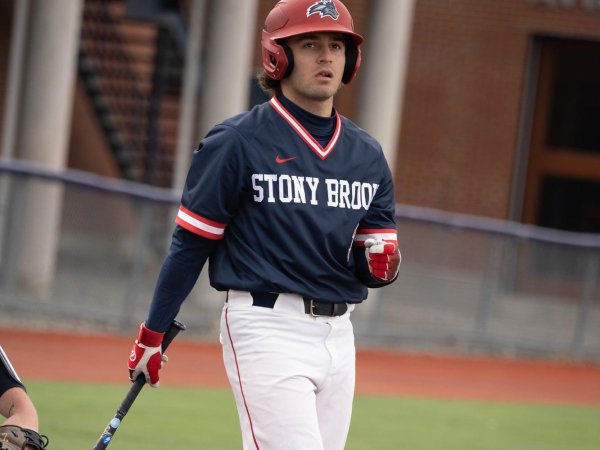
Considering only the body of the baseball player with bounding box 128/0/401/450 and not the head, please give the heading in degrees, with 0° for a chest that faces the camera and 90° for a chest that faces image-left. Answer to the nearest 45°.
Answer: approximately 315°

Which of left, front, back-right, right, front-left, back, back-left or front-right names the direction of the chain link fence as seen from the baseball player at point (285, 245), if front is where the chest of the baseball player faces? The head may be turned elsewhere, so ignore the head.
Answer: back-left

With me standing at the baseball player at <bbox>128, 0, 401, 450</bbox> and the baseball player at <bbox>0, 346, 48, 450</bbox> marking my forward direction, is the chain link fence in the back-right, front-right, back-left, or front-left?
back-right

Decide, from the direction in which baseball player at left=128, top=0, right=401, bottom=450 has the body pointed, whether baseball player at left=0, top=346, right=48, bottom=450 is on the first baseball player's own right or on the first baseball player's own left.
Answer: on the first baseball player's own right
